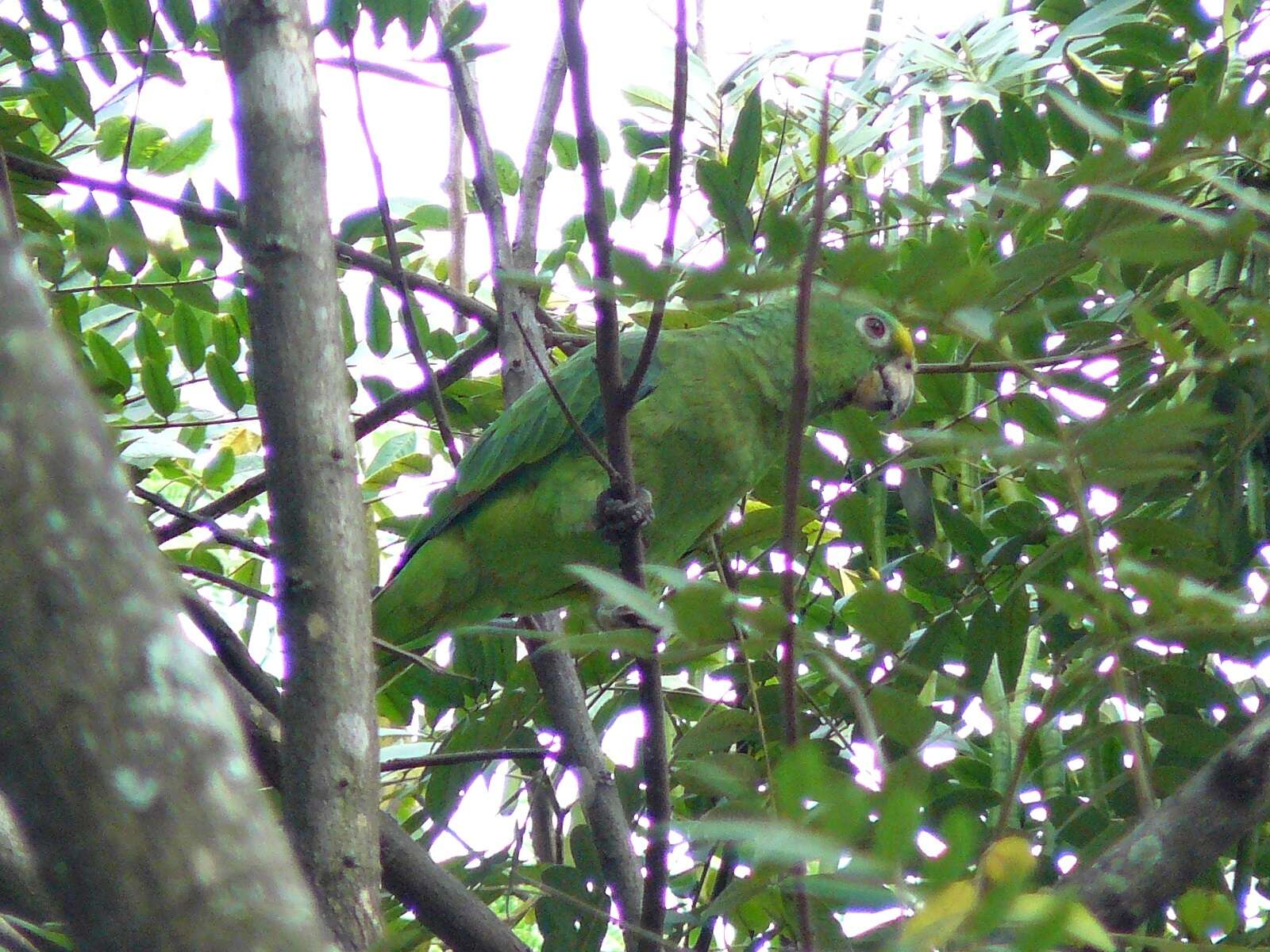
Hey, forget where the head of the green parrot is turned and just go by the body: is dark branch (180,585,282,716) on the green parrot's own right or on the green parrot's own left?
on the green parrot's own right

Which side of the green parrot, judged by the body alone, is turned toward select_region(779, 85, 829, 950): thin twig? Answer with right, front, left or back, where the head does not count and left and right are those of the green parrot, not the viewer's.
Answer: front

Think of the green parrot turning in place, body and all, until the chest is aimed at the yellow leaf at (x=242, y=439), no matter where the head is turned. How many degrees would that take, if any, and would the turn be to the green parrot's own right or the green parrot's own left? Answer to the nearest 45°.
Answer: approximately 180°

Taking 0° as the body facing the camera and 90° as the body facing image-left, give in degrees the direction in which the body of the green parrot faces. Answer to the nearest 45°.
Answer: approximately 270°

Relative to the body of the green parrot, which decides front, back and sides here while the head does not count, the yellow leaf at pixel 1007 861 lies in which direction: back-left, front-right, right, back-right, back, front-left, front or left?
right

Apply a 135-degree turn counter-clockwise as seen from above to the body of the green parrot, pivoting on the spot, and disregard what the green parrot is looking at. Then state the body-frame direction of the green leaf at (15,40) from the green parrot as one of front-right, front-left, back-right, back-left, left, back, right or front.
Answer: left
